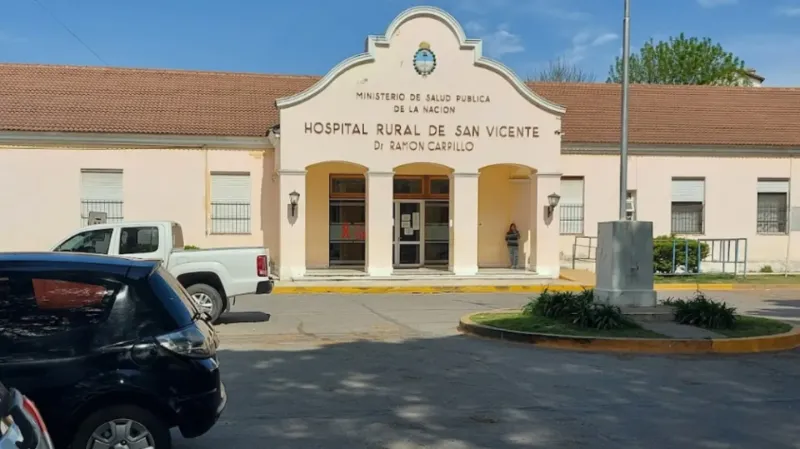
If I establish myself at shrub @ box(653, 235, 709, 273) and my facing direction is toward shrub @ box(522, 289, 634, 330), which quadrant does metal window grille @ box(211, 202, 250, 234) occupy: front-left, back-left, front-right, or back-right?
front-right

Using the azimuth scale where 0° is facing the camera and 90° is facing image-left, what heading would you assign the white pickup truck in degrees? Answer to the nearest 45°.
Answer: approximately 90°

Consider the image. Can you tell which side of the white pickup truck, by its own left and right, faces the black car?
left

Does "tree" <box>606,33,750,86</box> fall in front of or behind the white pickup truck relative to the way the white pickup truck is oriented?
behind

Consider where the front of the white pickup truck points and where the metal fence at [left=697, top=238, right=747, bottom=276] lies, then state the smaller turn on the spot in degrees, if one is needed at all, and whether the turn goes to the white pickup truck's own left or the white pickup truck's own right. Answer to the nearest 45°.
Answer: approximately 180°
